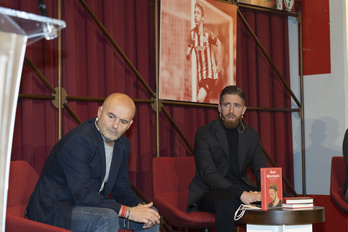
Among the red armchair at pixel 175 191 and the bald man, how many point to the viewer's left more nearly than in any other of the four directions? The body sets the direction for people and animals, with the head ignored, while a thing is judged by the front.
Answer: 0

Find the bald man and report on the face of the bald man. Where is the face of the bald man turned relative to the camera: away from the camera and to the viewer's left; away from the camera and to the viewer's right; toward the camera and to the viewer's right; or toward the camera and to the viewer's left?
toward the camera and to the viewer's right

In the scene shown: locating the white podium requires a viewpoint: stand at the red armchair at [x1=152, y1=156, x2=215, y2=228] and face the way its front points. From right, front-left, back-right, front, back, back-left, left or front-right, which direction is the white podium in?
front-right

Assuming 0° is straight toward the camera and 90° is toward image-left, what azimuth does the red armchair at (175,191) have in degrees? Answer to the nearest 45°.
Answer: approximately 315°

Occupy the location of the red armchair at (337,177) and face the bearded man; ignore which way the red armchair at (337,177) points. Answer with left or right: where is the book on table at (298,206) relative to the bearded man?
left

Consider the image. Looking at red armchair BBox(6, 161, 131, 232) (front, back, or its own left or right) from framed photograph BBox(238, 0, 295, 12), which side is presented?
left

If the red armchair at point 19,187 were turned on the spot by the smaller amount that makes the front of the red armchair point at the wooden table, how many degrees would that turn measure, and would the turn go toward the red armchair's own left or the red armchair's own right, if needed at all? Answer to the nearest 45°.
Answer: approximately 45° to the red armchair's own left

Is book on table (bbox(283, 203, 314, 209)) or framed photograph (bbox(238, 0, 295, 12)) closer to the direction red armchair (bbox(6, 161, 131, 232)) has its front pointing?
the book on table

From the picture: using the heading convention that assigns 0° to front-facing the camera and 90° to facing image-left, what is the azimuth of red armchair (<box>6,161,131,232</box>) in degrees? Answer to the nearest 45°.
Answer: approximately 315°

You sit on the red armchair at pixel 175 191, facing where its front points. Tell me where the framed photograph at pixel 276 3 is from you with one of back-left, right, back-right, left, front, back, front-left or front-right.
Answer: left

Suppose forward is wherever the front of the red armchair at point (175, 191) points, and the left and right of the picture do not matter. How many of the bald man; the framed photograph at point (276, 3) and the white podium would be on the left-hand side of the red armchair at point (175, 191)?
1

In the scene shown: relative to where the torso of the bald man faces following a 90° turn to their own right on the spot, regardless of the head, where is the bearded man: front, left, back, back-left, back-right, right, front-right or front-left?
back

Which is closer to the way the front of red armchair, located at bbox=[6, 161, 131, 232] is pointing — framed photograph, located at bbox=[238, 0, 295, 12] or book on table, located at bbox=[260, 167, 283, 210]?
the book on table
